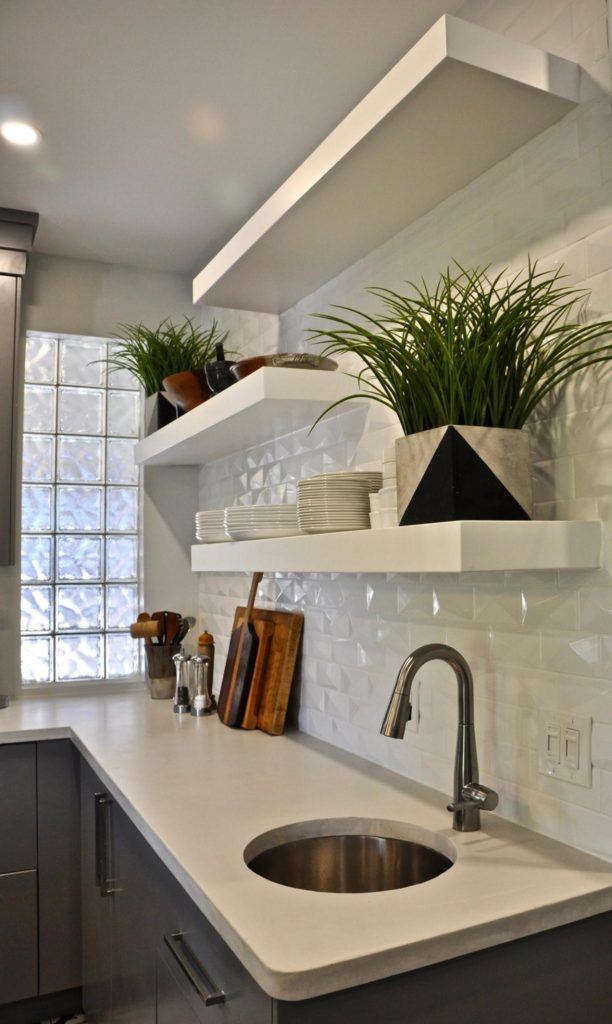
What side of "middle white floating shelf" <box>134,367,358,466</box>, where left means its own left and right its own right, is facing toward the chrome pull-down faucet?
left

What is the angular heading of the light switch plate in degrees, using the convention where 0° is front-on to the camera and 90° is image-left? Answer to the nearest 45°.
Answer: approximately 45°

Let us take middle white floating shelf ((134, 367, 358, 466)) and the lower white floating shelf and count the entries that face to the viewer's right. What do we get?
0

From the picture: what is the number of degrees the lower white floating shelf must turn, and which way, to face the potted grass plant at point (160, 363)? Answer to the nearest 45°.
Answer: approximately 90° to its right

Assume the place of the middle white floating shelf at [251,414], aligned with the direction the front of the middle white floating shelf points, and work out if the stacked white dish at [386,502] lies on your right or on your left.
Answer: on your left
